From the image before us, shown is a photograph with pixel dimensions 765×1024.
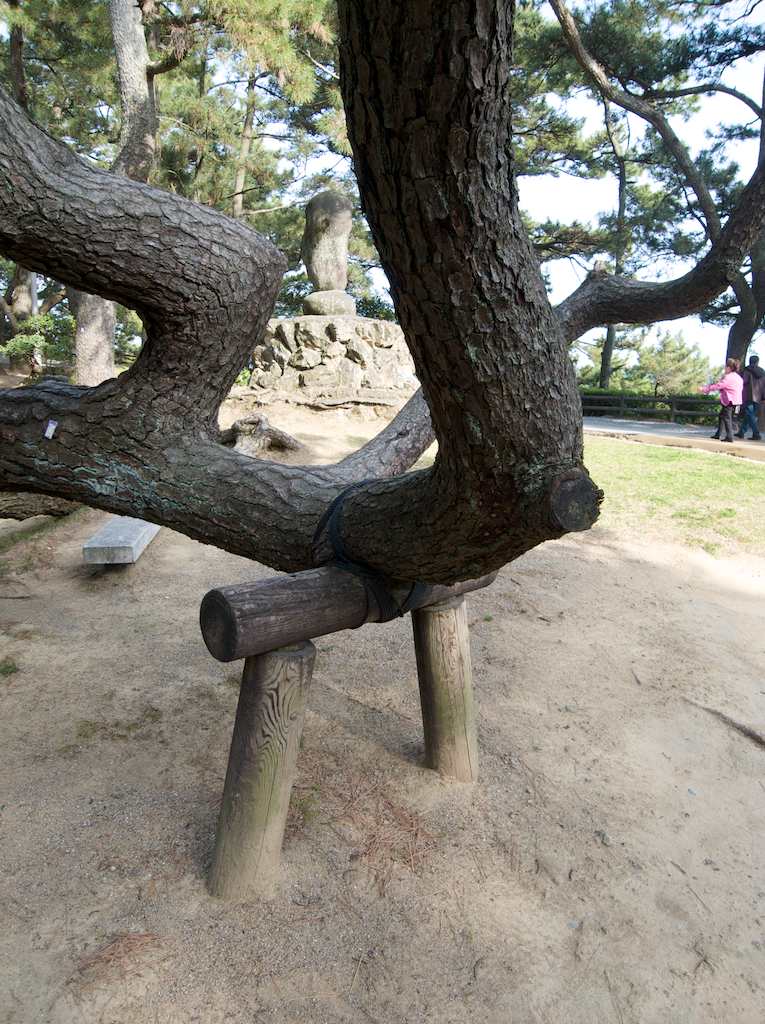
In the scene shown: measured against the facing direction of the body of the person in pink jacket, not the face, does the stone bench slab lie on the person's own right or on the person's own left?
on the person's own left

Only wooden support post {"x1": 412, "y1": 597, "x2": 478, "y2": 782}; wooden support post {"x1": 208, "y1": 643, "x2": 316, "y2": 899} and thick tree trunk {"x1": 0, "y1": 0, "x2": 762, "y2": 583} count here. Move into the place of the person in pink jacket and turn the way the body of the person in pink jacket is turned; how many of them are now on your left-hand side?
3

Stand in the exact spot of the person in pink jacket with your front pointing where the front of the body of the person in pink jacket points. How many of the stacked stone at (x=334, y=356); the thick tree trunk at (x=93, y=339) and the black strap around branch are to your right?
0

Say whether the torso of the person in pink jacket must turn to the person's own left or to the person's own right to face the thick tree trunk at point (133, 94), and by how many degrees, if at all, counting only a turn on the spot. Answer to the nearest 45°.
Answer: approximately 45° to the person's own left

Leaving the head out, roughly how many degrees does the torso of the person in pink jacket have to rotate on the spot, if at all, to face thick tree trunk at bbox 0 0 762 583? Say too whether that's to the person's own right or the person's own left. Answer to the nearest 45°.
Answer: approximately 90° to the person's own left

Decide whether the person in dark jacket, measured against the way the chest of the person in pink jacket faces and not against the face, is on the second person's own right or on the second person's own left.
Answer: on the second person's own right

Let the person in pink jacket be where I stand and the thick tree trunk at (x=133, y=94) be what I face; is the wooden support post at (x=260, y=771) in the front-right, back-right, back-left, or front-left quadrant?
front-left

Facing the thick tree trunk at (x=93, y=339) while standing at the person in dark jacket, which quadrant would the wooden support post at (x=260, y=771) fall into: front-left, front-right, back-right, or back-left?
front-left

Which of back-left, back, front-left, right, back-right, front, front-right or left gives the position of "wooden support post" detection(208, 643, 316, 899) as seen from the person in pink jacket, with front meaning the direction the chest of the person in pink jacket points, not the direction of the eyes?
left

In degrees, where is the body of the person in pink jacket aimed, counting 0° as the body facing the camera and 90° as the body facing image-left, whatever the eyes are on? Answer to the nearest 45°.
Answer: approximately 90°

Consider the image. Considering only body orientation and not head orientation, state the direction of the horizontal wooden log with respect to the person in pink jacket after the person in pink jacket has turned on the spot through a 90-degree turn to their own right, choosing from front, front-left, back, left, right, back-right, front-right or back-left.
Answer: back

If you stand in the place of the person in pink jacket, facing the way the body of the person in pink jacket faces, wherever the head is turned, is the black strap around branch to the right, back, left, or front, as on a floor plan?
left

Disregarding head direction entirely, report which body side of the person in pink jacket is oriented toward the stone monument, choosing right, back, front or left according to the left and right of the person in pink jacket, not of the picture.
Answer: front

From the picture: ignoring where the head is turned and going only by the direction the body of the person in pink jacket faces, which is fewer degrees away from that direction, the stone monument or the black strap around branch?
the stone monument

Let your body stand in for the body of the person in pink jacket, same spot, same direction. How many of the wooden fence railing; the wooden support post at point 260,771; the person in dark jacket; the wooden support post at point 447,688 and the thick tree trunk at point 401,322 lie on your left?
3

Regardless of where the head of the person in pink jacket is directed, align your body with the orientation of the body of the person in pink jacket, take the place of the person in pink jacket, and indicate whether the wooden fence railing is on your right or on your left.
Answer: on your right

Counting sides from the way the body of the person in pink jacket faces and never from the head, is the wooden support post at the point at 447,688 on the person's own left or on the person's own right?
on the person's own left
